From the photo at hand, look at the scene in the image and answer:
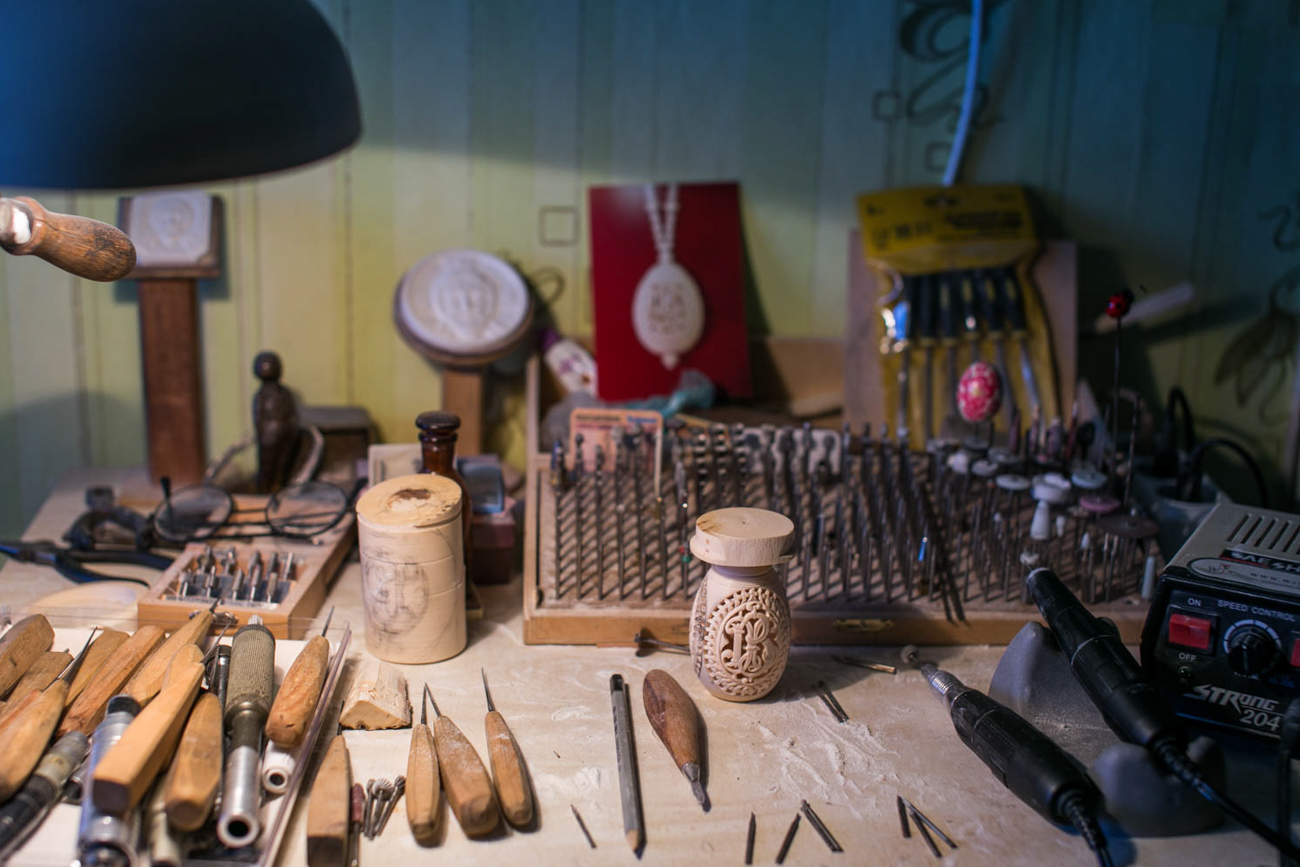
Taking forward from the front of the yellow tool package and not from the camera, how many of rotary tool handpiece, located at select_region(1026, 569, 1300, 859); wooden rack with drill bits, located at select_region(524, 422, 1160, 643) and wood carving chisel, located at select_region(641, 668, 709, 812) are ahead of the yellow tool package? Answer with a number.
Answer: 3

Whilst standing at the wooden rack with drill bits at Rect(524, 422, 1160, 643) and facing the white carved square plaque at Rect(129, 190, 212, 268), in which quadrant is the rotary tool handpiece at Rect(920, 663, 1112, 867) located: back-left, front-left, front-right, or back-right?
back-left

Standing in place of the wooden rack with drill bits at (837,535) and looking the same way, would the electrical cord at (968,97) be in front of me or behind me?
behind

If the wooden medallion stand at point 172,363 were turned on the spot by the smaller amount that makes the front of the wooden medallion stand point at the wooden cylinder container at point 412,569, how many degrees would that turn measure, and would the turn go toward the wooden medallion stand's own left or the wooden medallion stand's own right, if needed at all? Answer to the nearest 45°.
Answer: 0° — it already faces it

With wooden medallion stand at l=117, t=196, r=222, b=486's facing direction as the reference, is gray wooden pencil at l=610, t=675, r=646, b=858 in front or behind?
in front

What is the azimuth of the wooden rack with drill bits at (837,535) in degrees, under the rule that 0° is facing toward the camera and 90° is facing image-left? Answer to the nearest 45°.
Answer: approximately 0°

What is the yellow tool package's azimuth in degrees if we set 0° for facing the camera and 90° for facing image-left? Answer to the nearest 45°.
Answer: approximately 0°

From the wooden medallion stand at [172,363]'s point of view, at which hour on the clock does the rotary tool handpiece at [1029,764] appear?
The rotary tool handpiece is roughly at 11 o'clock from the wooden medallion stand.

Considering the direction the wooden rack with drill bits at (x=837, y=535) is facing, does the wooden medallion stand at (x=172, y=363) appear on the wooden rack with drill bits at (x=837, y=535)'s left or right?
on its right

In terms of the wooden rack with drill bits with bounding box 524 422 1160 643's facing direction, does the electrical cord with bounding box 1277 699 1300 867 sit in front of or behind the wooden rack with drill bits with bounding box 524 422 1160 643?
in front

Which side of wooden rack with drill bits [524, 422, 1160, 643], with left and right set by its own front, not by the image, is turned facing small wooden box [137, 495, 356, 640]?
right
